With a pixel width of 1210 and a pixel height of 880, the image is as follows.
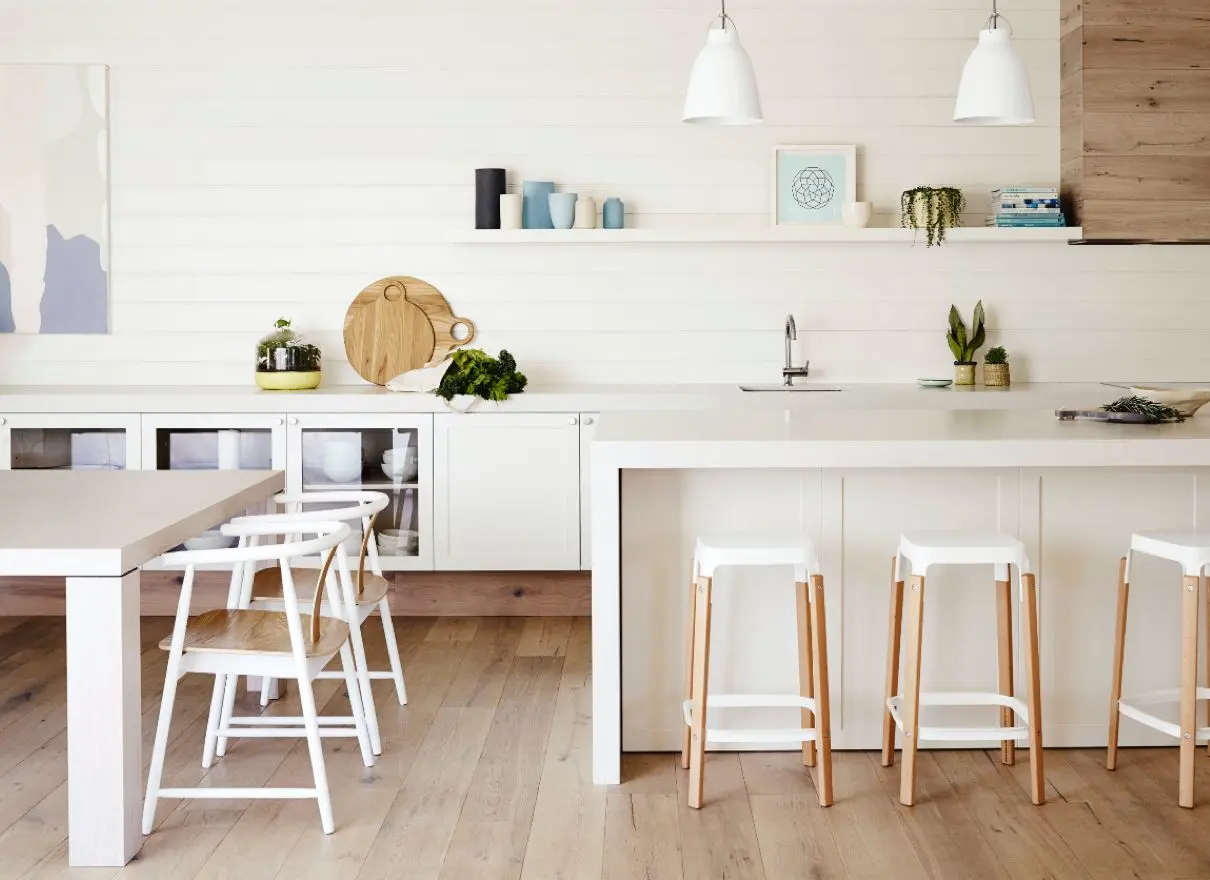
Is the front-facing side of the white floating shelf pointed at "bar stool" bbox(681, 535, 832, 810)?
yes

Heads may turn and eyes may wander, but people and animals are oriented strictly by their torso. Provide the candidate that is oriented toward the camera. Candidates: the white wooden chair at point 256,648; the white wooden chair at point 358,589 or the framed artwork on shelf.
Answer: the framed artwork on shelf

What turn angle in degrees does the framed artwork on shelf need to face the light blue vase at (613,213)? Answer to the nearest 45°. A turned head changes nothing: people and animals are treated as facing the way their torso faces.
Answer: approximately 90° to its right

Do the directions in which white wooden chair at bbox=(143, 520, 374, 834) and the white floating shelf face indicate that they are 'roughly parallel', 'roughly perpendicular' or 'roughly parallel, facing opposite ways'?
roughly perpendicular

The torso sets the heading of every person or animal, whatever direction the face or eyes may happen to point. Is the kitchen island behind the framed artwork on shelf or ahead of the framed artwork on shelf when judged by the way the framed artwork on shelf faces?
ahead

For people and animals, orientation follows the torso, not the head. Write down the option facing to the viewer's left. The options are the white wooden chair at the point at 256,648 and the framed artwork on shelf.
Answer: the white wooden chair

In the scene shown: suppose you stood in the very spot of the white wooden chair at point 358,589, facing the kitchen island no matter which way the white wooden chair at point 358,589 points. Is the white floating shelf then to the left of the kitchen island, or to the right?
left

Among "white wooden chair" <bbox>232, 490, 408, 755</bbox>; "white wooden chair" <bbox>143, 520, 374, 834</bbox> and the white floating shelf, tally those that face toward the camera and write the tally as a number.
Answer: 1

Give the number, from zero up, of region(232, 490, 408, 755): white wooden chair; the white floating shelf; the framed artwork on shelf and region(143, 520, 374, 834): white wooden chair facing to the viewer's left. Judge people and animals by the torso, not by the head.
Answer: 2

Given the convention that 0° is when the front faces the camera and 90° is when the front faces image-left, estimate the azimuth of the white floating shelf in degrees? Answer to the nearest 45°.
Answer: approximately 0°

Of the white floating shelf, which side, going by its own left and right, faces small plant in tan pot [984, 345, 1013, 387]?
left

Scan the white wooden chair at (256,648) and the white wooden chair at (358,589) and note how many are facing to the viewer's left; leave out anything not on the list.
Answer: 2

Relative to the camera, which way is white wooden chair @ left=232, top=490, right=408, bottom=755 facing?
to the viewer's left

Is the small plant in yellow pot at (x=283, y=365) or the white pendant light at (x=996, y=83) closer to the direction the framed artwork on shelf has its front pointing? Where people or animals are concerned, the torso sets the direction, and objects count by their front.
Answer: the white pendant light

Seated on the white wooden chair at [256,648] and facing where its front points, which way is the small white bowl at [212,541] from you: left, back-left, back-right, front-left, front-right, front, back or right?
right

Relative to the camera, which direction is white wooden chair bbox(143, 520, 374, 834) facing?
to the viewer's left
